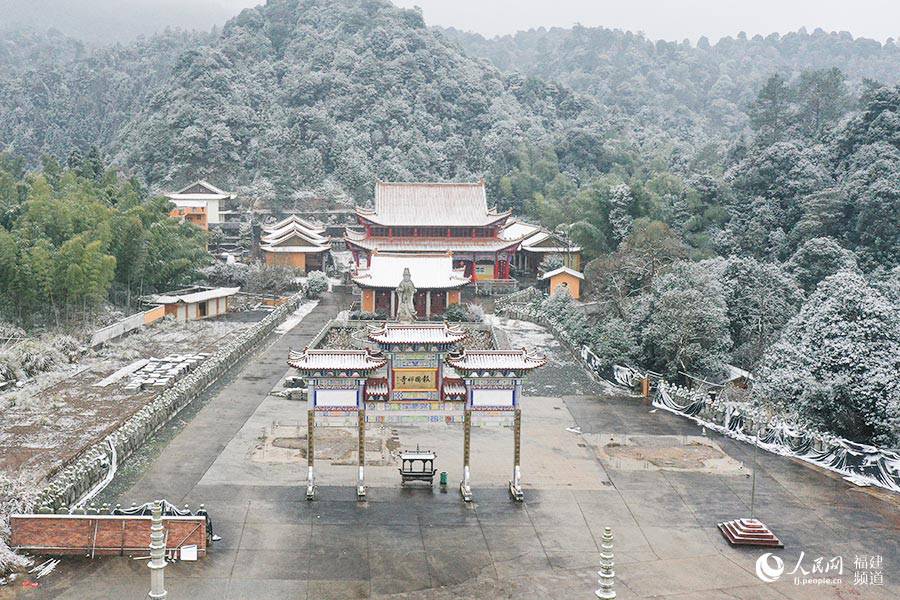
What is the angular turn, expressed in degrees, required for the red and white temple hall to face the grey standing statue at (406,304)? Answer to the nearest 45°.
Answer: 0° — it already faces it

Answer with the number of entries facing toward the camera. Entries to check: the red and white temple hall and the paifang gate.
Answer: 2

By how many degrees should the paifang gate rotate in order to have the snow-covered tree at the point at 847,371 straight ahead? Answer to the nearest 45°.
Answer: approximately 90° to its left

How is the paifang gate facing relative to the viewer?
toward the camera

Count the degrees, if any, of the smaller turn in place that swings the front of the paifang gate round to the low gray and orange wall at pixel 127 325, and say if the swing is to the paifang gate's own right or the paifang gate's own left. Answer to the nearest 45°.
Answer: approximately 135° to the paifang gate's own right

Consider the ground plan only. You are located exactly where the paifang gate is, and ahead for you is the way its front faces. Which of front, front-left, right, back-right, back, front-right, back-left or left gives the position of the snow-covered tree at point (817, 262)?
back-left

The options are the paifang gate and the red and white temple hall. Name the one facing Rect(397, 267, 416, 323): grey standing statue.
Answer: the red and white temple hall

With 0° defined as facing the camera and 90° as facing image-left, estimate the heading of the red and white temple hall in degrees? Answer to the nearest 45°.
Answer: approximately 0°

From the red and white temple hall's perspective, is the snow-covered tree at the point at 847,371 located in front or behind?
in front

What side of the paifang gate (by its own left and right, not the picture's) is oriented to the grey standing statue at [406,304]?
back

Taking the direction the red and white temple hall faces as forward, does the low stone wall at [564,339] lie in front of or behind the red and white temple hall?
in front
